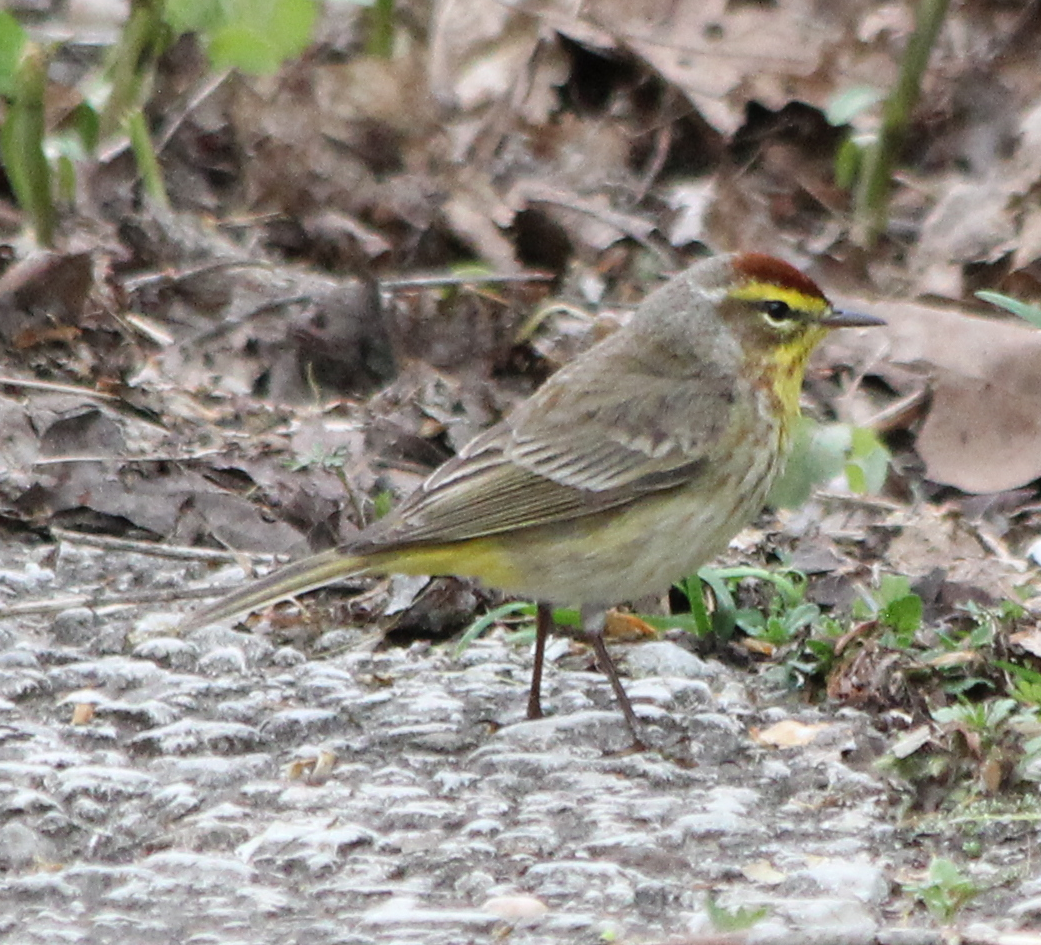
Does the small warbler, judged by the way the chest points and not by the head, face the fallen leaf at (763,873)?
no

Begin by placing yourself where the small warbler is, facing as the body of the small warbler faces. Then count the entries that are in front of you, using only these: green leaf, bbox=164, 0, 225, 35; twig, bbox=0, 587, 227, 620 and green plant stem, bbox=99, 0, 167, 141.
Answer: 0

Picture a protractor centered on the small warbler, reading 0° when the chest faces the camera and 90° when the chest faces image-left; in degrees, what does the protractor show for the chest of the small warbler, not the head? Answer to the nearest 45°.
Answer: approximately 270°

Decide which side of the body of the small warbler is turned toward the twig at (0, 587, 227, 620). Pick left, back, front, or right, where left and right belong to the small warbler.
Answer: back

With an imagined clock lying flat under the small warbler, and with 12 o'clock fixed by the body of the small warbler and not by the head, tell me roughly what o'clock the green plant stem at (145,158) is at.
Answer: The green plant stem is roughly at 8 o'clock from the small warbler.

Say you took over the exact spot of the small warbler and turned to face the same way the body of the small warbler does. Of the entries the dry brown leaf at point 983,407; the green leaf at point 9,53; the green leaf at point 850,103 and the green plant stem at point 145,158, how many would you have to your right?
0

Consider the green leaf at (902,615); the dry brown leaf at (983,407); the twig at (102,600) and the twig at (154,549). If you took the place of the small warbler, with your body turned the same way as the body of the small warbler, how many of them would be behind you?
2

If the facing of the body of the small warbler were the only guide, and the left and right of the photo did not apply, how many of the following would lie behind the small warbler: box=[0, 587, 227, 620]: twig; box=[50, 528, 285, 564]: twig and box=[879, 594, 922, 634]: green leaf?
2

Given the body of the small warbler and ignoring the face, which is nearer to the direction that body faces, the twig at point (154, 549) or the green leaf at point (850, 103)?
the green leaf

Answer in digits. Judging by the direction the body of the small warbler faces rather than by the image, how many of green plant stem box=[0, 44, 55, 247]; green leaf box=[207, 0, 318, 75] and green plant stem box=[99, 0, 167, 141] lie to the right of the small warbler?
0

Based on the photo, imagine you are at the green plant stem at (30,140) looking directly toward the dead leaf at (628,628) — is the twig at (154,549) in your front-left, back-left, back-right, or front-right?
front-right

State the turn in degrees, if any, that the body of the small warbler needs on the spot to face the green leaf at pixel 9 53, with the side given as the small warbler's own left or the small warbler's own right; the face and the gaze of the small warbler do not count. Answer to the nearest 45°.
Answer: approximately 135° to the small warbler's own left

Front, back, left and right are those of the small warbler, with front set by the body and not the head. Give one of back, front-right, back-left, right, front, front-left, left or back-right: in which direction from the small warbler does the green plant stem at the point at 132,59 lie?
back-left

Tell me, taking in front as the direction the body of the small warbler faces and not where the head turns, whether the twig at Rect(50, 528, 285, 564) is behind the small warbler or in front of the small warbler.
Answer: behind

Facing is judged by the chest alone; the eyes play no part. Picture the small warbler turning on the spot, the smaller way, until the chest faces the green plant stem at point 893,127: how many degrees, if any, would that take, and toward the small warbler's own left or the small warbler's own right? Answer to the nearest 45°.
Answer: approximately 45° to the small warbler's own left

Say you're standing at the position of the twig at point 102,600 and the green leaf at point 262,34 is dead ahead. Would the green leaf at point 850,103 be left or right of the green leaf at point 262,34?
right

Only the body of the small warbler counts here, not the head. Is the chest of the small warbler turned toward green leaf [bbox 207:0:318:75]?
no
